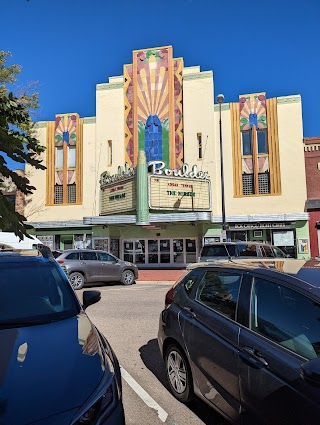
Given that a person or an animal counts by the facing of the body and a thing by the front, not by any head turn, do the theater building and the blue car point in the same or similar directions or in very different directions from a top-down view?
same or similar directions

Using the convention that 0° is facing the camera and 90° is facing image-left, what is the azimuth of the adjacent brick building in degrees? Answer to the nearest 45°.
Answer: approximately 0°

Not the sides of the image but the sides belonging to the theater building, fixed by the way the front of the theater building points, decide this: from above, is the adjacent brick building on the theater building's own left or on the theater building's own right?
on the theater building's own left

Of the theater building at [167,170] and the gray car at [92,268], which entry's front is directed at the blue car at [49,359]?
the theater building

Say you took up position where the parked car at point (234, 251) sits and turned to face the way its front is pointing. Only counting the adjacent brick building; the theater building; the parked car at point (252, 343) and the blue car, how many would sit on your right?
2

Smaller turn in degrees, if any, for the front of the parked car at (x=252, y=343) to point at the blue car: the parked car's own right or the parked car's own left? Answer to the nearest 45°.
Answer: approximately 90° to the parked car's own right

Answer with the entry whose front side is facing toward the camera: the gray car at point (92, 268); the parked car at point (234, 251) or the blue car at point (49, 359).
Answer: the blue car

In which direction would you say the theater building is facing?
toward the camera

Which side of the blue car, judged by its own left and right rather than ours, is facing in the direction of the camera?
front

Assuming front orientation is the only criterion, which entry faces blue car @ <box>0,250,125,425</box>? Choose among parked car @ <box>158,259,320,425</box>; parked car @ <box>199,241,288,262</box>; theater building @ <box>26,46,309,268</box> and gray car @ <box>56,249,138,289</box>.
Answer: the theater building

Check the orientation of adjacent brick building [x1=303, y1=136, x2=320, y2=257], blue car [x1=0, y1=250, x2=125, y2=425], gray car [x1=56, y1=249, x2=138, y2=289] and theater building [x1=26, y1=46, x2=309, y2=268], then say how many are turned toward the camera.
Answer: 3

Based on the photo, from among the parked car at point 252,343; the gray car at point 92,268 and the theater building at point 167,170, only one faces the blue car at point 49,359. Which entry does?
the theater building

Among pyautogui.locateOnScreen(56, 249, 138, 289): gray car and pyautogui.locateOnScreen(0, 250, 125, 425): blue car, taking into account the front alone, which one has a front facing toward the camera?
the blue car
